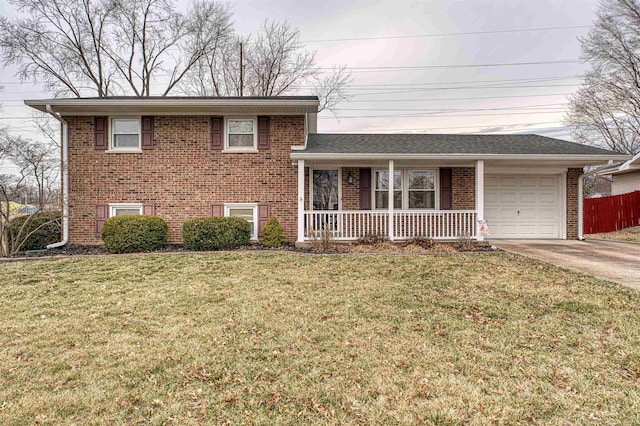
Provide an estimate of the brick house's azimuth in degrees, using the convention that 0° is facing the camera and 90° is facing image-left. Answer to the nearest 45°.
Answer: approximately 0°

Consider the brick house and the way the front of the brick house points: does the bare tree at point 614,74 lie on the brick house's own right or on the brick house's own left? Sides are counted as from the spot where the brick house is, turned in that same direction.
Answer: on the brick house's own left

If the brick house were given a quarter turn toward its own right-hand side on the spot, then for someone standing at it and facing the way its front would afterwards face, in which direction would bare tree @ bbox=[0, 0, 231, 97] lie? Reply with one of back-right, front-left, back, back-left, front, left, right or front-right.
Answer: front-right

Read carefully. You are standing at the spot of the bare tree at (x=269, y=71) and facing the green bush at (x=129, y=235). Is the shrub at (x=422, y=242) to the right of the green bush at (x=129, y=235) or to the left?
left

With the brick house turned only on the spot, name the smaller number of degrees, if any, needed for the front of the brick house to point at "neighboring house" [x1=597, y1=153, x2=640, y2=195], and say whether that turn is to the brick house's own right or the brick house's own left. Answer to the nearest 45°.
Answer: approximately 135° to the brick house's own left

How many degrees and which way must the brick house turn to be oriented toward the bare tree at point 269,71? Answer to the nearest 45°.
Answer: approximately 180°

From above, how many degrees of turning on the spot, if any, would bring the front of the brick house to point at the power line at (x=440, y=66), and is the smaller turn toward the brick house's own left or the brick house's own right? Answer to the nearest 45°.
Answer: approximately 135° to the brick house's own left

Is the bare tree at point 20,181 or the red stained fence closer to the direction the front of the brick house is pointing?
the bare tree

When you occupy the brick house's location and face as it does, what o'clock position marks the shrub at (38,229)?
The shrub is roughly at 3 o'clock from the brick house.

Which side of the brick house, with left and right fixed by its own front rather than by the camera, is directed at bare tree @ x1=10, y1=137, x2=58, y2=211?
right

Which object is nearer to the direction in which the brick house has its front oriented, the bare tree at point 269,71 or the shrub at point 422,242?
the shrub

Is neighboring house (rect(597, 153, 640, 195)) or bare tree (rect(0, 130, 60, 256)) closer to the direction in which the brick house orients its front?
the bare tree

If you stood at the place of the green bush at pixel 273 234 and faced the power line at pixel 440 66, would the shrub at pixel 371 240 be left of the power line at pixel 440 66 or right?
right
